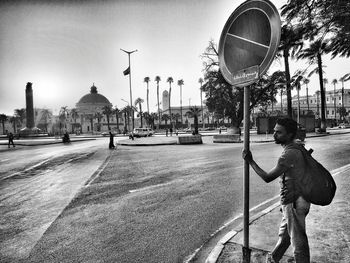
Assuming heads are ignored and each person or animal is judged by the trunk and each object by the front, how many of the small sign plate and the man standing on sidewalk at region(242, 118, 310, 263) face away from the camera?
0

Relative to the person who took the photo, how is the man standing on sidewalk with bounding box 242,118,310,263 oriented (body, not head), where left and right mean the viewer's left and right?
facing to the left of the viewer

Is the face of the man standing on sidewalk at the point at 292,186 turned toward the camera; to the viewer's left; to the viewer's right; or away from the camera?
to the viewer's left

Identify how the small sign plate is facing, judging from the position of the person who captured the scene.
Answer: facing the viewer and to the left of the viewer

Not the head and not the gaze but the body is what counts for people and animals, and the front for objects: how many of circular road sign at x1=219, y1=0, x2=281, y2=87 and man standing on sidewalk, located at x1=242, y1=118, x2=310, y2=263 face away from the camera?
0
